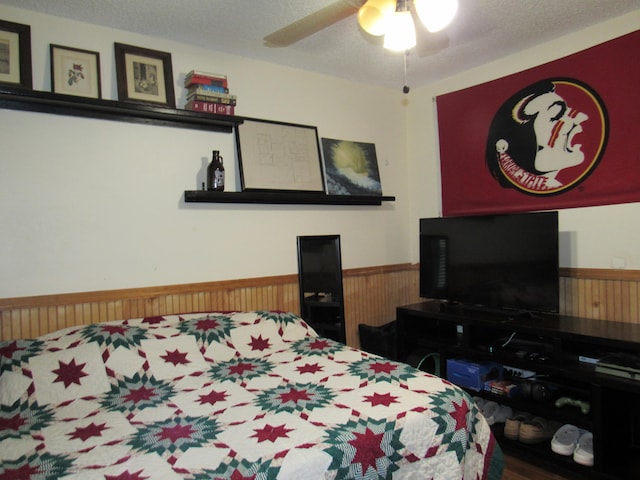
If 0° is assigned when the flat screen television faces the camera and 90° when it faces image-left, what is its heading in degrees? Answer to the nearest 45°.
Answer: approximately 45°

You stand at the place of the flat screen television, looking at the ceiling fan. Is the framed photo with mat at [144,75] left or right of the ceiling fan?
right

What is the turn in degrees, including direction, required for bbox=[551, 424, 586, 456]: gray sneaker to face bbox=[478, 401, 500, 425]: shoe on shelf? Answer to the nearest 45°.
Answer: approximately 90° to its right

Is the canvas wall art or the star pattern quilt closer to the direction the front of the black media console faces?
the star pattern quilt

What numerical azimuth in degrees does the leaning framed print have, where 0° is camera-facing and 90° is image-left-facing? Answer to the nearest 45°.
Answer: approximately 315°

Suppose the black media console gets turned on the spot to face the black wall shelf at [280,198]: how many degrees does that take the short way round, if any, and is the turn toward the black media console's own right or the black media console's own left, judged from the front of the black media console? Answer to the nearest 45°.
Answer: approximately 45° to the black media console's own right
